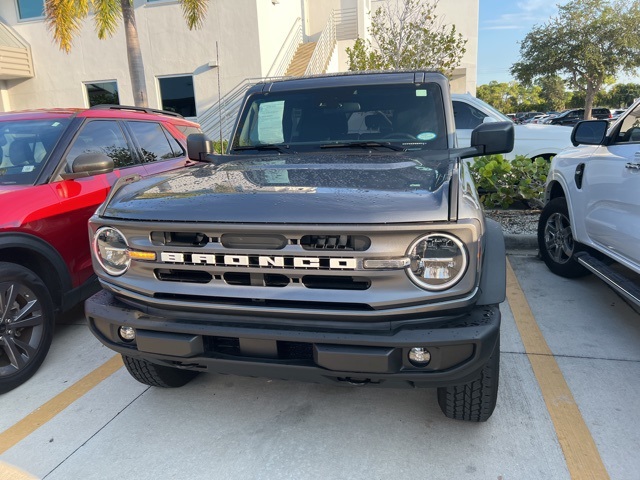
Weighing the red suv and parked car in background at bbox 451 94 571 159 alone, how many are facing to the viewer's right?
1

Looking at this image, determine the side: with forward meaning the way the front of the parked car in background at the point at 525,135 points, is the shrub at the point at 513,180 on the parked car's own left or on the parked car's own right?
on the parked car's own right

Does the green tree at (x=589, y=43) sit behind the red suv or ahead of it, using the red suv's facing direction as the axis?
behind

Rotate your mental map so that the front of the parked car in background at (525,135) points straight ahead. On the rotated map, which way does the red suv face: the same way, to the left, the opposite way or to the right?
to the right

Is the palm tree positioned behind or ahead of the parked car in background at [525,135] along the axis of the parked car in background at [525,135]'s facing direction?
behind

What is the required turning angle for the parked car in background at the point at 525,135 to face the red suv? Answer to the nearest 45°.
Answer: approximately 135° to its right

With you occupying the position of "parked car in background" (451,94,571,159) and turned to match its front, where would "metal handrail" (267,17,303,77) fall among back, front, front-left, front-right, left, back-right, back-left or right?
back-left

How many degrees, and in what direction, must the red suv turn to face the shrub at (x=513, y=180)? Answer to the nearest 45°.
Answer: approximately 135° to its left

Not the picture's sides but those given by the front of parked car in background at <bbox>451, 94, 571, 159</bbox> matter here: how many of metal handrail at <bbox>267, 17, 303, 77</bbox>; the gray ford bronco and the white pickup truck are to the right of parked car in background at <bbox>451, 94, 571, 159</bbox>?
2

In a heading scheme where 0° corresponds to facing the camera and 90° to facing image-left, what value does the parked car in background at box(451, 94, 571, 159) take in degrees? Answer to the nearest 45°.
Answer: approximately 270°

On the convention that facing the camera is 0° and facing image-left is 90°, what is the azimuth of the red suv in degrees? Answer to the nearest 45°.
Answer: approximately 45°

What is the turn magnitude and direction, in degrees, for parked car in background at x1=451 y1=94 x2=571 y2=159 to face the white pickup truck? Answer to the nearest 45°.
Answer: approximately 90° to its right

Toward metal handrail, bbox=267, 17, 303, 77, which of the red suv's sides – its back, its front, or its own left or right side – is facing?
back
